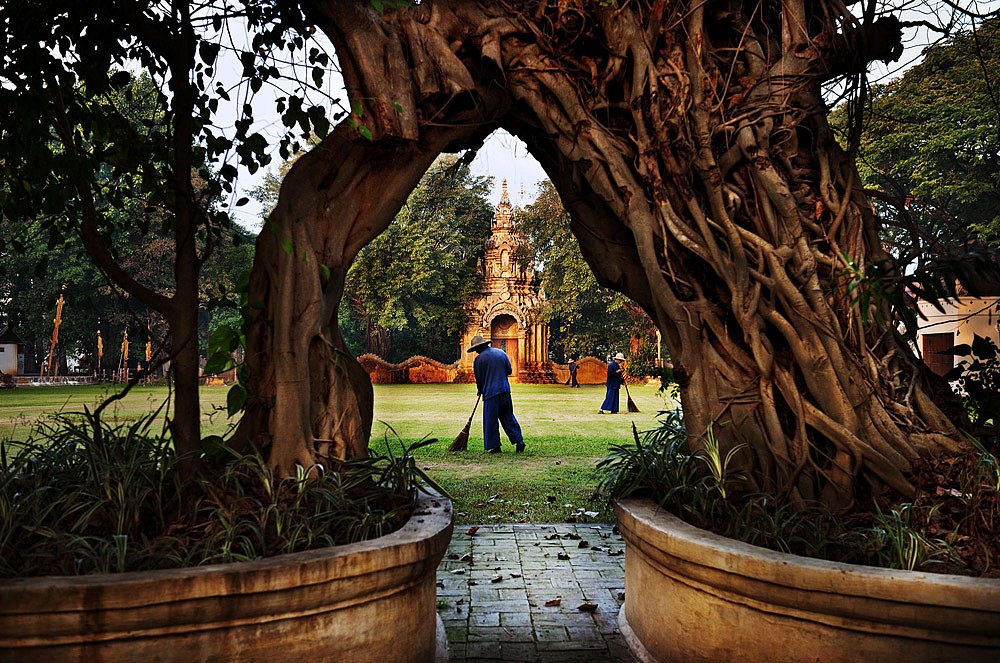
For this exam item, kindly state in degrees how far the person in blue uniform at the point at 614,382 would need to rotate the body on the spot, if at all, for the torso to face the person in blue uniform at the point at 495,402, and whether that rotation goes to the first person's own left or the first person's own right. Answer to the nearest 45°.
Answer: approximately 90° to the first person's own right

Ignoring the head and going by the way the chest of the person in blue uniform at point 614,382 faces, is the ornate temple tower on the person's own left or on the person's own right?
on the person's own left

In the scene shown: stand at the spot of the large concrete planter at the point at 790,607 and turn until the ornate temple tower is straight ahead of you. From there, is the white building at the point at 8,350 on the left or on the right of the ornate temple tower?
left

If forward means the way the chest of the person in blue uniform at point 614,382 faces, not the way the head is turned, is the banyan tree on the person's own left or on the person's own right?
on the person's own right

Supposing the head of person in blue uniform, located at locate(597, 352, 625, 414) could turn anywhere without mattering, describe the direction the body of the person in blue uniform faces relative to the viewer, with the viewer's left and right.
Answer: facing to the right of the viewer

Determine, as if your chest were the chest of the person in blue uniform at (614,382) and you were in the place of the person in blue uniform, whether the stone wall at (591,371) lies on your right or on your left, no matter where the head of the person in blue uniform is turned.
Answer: on your left
